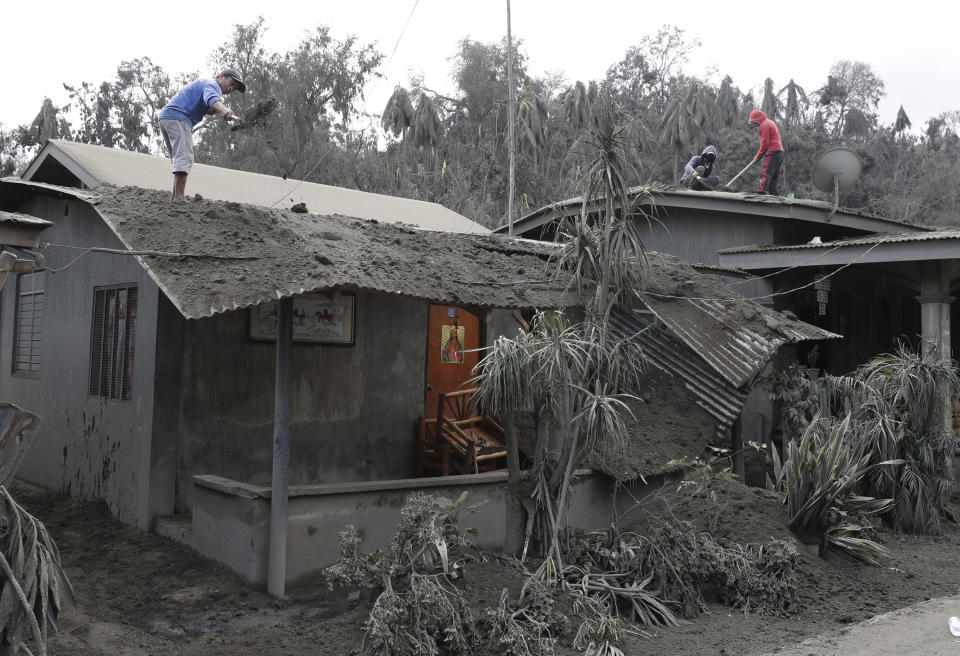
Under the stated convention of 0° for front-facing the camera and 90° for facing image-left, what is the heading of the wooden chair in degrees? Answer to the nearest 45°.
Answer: approximately 315°

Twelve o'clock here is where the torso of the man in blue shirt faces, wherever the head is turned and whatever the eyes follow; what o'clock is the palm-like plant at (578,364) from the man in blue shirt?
The palm-like plant is roughly at 1 o'clock from the man in blue shirt.

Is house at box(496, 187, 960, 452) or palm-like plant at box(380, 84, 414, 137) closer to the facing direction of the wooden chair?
the house

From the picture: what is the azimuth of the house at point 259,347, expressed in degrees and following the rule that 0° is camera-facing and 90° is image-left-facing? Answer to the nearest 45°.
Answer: approximately 315°

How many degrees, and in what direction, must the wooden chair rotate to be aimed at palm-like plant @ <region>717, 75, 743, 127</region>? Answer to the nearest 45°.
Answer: approximately 135° to its left

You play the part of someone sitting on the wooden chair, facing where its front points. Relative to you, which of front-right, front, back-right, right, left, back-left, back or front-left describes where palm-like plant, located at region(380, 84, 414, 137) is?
back-left

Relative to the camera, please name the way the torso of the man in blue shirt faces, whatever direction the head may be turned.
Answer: to the viewer's right

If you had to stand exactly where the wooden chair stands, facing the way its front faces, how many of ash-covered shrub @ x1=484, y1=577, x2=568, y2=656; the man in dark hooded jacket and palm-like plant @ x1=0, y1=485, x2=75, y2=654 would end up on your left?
1

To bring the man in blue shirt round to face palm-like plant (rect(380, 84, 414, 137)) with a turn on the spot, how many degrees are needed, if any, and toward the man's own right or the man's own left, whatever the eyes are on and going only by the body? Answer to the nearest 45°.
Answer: approximately 90° to the man's own left

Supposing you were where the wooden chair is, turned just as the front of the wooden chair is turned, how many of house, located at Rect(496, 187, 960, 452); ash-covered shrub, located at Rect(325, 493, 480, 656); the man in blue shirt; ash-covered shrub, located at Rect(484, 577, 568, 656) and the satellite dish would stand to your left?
2

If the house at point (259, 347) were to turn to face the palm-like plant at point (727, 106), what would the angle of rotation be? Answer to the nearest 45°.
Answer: approximately 90° to its left

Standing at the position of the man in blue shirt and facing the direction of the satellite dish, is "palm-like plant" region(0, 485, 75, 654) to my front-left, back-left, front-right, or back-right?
back-right
